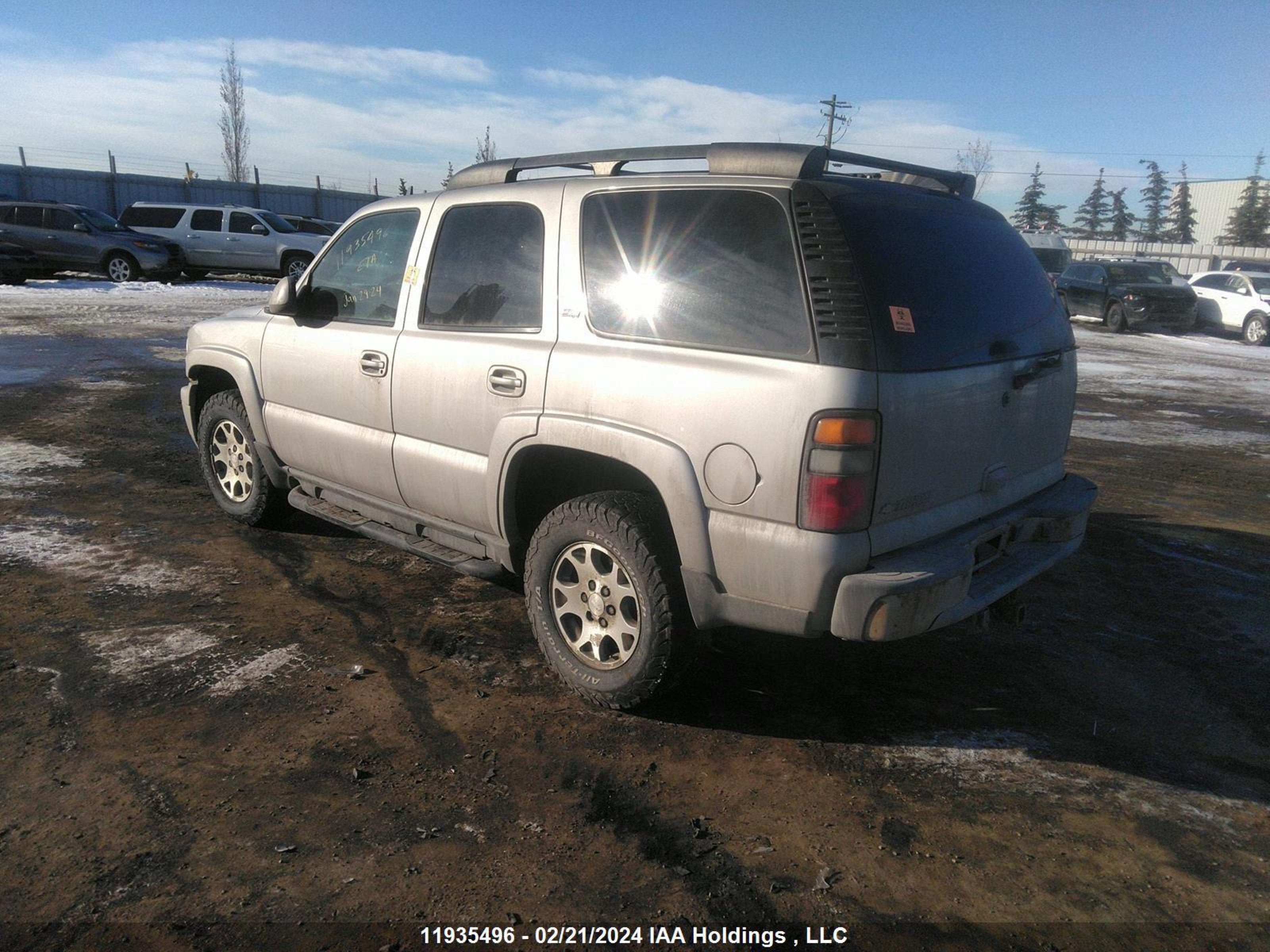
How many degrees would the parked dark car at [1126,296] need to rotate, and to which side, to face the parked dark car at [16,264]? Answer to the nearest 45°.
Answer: approximately 90° to its right

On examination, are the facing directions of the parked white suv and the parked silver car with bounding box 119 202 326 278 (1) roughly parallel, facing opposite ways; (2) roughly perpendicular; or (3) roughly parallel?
roughly perpendicular

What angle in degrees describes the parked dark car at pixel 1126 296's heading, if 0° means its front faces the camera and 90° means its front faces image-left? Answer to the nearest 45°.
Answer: approximately 315°

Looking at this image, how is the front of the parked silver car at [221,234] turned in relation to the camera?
facing to the right of the viewer

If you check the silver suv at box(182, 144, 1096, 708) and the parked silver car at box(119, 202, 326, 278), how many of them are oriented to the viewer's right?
1

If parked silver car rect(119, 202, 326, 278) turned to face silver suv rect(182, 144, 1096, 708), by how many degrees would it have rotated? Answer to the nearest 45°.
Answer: approximately 90° to its right

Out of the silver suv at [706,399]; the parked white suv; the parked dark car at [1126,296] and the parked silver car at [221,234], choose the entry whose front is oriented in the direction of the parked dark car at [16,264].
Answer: the silver suv

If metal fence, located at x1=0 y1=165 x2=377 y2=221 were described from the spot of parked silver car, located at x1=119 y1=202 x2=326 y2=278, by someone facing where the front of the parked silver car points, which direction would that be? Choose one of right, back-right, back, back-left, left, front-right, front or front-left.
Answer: left

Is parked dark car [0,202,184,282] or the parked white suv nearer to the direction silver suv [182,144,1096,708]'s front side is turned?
the parked dark car

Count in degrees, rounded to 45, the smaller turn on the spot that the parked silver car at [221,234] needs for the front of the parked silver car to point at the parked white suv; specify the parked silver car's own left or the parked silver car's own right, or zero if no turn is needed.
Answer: approximately 45° to the parked silver car's own right

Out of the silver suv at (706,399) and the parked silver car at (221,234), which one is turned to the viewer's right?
the parked silver car

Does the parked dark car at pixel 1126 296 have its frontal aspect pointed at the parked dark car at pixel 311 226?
no

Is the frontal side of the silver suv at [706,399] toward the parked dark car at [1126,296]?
no

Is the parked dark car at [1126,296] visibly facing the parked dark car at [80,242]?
no

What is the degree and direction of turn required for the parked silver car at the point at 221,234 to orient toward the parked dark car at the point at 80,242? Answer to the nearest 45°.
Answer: approximately 135° to its right

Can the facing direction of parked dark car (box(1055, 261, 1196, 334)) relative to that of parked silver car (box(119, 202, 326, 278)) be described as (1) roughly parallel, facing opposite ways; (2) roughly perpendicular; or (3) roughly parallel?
roughly perpendicular

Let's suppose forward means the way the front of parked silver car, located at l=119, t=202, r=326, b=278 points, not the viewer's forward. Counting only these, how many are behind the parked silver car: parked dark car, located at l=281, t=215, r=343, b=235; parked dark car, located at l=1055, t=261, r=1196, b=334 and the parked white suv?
0

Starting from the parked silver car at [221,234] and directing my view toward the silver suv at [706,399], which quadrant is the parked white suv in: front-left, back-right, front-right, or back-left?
front-left
